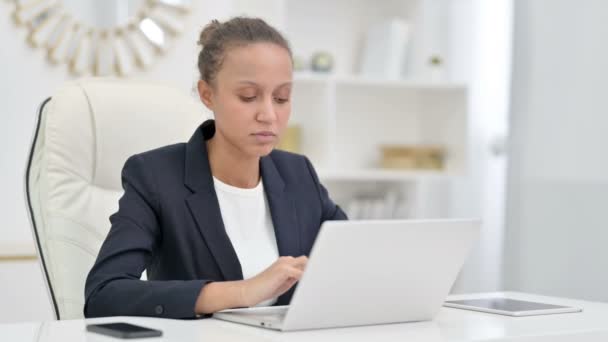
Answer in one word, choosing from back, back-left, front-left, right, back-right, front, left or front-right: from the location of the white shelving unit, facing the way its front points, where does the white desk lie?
front

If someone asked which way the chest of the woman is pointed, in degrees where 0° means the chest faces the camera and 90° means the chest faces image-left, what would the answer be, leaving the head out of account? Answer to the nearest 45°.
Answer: approximately 315°

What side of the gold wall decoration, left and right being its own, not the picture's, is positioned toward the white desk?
front

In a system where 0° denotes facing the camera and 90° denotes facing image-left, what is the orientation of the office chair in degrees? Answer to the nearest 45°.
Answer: approximately 315°

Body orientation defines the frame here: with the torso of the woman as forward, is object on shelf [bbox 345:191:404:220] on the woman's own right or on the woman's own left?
on the woman's own left

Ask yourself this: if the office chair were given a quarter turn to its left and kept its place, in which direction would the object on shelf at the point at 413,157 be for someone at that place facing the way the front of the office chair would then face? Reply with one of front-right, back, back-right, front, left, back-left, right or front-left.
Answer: front

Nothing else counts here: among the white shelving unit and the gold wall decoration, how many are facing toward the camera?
2

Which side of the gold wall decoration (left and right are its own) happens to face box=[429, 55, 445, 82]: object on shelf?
left

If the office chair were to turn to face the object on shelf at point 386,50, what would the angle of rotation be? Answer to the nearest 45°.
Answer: approximately 90° to its left

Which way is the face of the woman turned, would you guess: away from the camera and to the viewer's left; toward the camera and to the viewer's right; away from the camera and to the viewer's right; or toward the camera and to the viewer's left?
toward the camera and to the viewer's right

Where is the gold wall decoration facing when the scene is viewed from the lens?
facing the viewer

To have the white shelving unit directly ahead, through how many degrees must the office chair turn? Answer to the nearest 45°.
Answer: approximately 90° to its left

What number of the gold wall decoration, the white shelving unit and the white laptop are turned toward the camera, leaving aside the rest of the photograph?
2

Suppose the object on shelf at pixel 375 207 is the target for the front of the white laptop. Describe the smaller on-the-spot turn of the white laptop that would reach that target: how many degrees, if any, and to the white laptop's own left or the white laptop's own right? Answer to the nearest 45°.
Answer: approximately 45° to the white laptop's own right
